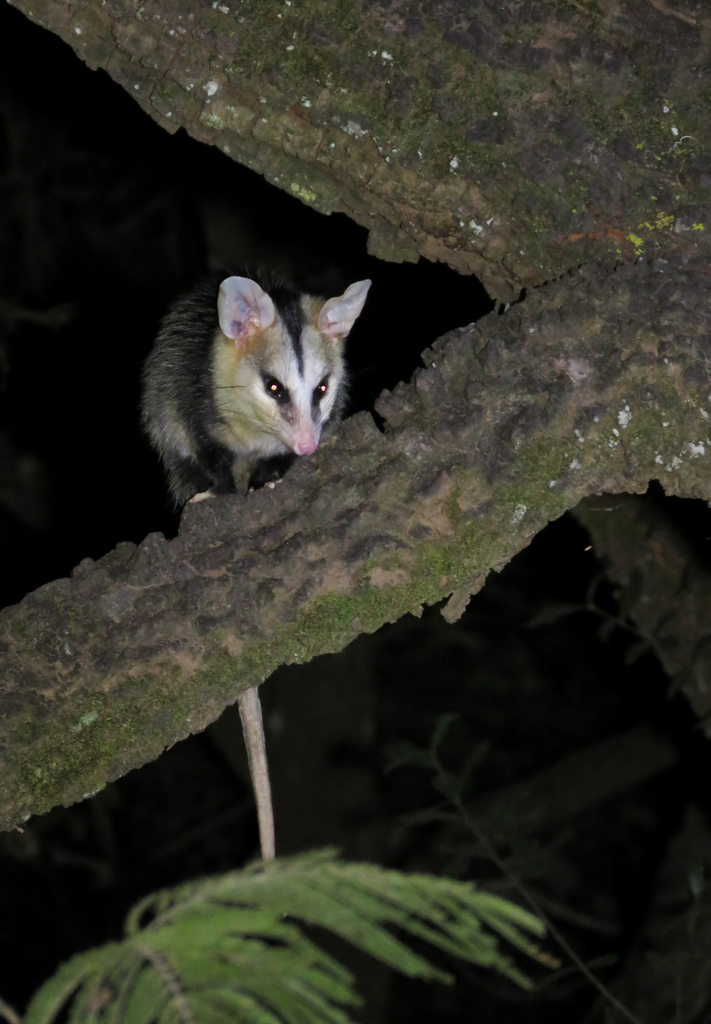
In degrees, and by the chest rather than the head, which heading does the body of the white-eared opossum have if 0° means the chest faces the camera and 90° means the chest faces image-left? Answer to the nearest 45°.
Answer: approximately 315°

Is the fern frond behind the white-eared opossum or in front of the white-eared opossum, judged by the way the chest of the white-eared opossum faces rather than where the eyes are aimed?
in front
